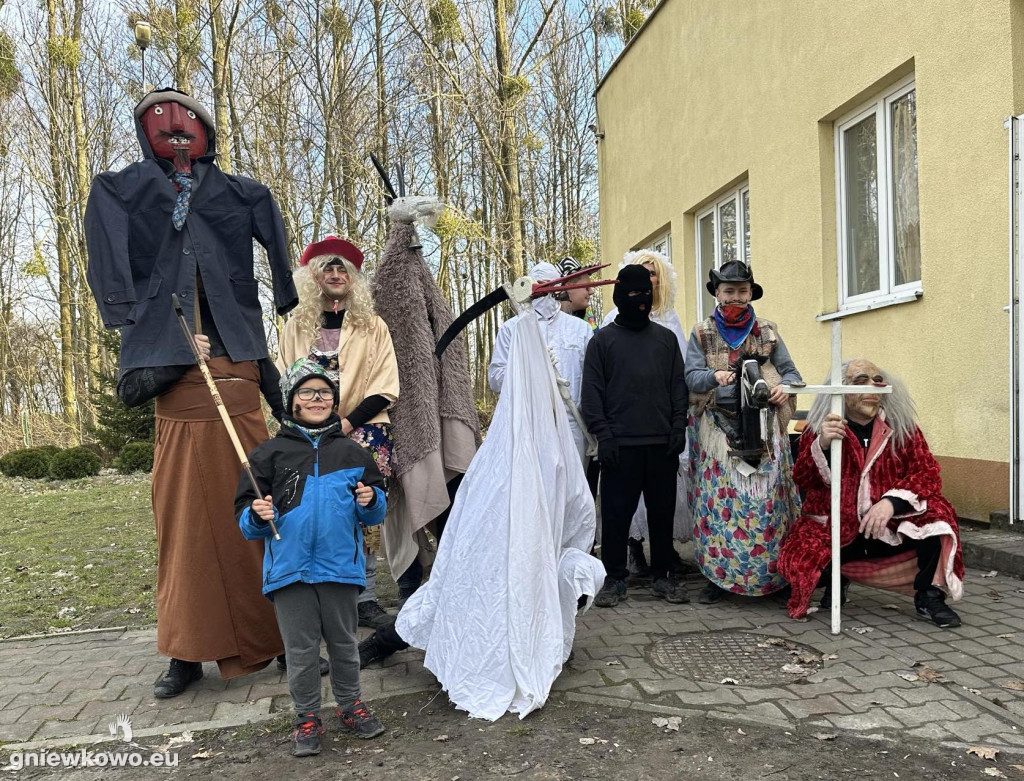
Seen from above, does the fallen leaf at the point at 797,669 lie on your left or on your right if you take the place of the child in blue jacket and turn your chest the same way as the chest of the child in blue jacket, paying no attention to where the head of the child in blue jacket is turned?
on your left

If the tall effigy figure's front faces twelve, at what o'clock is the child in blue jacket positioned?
The child in blue jacket is roughly at 11 o'clock from the tall effigy figure.

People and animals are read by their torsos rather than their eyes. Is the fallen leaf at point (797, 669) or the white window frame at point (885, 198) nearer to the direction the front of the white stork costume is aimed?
the fallen leaf

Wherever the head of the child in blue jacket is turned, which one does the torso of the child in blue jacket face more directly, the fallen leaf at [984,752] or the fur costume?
the fallen leaf

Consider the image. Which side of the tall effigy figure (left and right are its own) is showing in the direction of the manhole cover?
left

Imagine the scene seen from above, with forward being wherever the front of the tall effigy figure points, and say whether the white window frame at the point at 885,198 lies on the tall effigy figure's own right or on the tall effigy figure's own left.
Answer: on the tall effigy figure's own left

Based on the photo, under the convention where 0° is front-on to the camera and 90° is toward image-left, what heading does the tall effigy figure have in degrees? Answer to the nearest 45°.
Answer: approximately 0°
